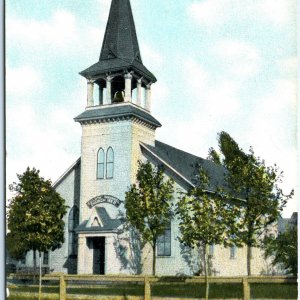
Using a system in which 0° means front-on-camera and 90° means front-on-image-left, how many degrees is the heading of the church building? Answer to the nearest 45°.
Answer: approximately 45°
